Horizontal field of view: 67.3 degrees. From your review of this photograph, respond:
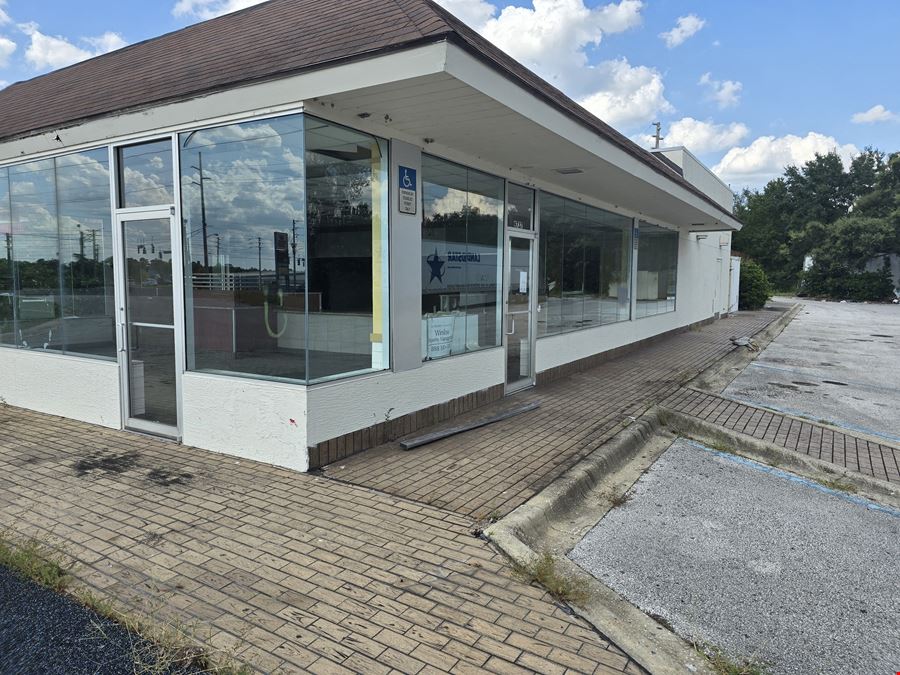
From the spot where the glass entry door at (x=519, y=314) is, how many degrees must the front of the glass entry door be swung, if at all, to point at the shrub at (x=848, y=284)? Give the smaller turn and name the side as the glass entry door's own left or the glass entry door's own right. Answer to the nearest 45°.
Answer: approximately 90° to the glass entry door's own left

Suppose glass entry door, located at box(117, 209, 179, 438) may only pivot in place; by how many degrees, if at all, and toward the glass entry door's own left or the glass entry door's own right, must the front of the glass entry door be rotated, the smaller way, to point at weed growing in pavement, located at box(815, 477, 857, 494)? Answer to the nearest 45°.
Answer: approximately 90° to the glass entry door's own left

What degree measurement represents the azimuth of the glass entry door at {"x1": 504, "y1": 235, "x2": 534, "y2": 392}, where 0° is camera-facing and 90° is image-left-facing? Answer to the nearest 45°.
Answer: approximately 315°

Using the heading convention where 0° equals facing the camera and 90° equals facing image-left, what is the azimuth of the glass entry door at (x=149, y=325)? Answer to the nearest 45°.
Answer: approximately 45°

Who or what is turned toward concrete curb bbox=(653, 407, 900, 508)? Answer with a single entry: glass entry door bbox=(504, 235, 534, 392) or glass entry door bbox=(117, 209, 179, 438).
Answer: glass entry door bbox=(504, 235, 534, 392)

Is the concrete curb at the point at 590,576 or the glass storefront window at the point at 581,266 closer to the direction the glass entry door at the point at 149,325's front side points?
the concrete curb

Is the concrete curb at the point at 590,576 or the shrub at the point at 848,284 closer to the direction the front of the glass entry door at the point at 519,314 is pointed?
the concrete curb

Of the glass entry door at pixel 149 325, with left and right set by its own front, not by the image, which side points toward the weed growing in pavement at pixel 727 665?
left

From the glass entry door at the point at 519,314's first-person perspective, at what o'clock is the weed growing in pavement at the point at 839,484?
The weed growing in pavement is roughly at 12 o'clock from the glass entry door.

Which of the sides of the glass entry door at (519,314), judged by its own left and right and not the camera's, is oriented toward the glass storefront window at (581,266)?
left

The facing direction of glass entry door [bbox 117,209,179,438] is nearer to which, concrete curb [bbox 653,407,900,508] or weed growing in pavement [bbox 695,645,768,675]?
the weed growing in pavement

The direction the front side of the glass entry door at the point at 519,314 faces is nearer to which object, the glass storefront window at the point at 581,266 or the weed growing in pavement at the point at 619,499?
the weed growing in pavement
